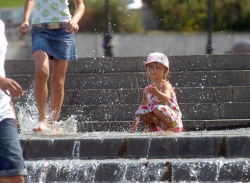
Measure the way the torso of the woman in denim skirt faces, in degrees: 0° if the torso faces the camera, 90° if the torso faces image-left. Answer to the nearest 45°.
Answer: approximately 0°

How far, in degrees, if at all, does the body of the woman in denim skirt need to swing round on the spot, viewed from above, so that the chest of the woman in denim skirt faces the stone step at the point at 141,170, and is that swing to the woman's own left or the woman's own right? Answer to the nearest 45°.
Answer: approximately 45° to the woman's own left

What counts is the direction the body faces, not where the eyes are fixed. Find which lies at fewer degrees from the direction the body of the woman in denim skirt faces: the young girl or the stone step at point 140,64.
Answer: the young girl

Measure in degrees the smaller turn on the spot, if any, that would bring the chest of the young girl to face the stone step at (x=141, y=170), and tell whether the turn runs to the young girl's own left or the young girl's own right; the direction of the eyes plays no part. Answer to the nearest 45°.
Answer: approximately 45° to the young girl's own left

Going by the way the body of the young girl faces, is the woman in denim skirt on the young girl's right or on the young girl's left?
on the young girl's right

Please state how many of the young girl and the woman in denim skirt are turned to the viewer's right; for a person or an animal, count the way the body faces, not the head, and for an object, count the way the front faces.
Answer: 0

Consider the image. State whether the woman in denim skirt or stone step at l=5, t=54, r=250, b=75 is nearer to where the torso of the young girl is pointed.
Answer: the woman in denim skirt
